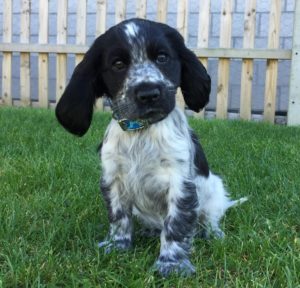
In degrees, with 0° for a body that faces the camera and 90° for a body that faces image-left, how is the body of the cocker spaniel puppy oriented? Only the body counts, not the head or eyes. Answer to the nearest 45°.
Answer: approximately 45°

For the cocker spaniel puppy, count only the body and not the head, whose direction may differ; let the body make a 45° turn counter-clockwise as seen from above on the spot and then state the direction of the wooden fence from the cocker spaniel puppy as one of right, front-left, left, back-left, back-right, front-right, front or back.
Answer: back
